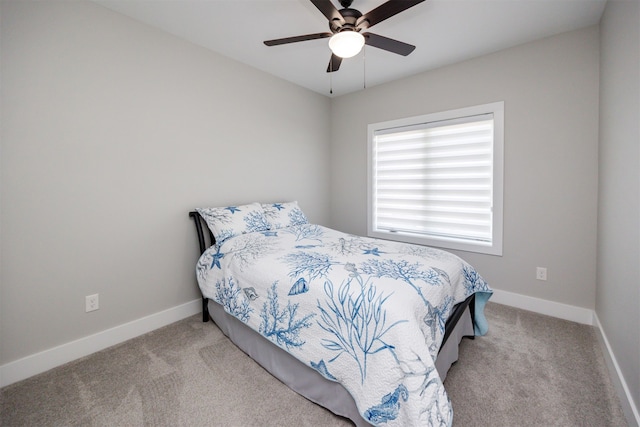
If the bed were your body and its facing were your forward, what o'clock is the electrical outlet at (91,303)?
The electrical outlet is roughly at 5 o'clock from the bed.

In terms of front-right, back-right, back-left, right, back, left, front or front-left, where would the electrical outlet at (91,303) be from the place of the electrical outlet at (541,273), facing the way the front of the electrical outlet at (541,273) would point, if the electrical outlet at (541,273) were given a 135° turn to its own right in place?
left

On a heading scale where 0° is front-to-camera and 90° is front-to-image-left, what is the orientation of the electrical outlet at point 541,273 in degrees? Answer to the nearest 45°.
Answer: approximately 0°

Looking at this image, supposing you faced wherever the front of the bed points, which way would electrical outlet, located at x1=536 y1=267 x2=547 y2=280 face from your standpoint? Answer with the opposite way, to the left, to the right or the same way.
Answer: to the right

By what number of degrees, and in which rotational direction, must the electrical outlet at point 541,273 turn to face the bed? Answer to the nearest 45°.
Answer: approximately 45° to its right

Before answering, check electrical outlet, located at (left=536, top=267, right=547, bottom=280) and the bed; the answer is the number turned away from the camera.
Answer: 0

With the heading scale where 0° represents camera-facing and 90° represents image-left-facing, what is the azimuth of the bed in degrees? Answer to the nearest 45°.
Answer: approximately 315°

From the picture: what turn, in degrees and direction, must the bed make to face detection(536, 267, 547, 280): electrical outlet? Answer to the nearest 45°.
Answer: approximately 90° to its left
